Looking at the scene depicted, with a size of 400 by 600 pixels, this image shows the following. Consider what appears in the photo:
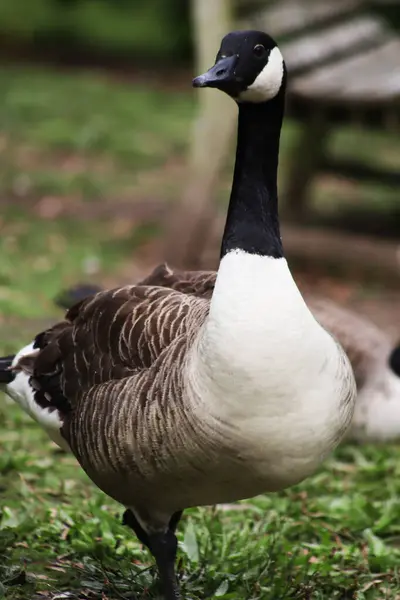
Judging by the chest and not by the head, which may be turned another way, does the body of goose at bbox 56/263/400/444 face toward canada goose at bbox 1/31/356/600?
no

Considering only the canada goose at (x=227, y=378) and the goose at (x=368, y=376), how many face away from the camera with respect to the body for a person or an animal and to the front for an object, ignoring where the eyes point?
0

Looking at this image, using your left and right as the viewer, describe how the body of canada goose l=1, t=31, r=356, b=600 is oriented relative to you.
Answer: facing the viewer and to the right of the viewer

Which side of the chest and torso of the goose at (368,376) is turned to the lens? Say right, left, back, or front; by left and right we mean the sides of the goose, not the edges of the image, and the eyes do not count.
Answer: right

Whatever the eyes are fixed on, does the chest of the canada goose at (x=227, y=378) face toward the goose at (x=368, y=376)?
no

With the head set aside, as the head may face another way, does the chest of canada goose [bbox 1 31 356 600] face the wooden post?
no

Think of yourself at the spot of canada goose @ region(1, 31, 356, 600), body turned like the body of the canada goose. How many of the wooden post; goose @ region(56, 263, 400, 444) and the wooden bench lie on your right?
0

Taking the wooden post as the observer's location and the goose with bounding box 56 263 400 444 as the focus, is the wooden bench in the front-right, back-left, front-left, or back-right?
back-left
